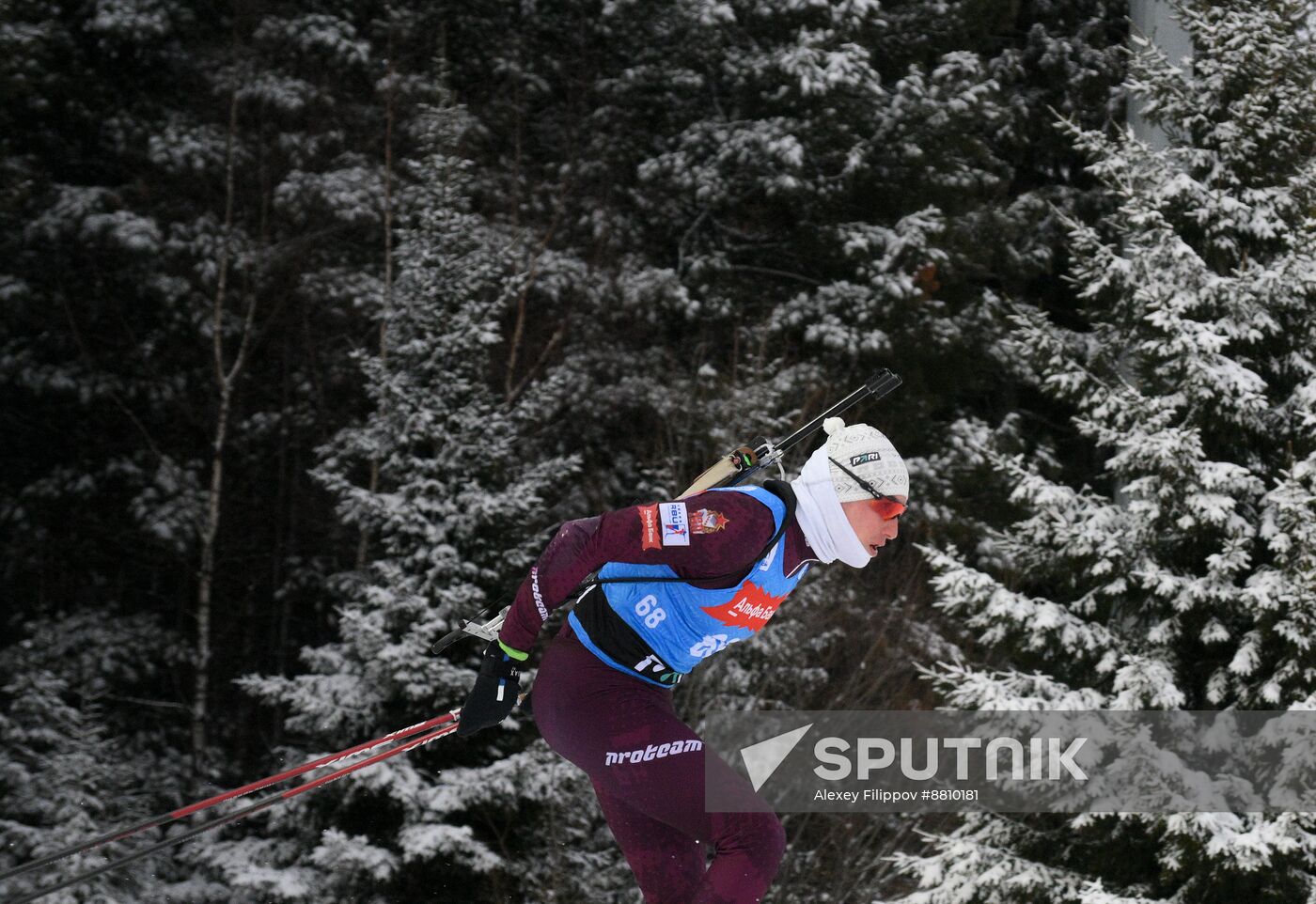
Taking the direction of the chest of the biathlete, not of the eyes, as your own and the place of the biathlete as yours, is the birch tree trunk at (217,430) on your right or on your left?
on your left

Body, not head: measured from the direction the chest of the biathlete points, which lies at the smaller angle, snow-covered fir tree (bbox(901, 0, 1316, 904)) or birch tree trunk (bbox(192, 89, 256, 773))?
the snow-covered fir tree

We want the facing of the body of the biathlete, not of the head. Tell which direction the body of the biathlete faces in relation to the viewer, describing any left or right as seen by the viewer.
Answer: facing to the right of the viewer

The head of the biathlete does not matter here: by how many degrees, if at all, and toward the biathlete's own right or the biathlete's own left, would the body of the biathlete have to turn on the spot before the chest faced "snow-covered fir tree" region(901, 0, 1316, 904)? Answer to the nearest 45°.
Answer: approximately 45° to the biathlete's own left

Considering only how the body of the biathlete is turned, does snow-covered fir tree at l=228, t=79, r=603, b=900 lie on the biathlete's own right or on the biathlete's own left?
on the biathlete's own left
